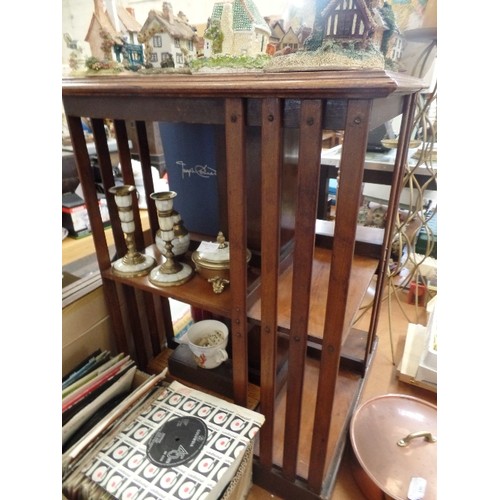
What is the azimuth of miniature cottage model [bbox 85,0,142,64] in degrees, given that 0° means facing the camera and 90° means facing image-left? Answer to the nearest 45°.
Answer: approximately 315°

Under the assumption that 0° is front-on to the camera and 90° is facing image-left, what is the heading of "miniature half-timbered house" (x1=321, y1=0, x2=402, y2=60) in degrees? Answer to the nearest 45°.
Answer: approximately 0°
